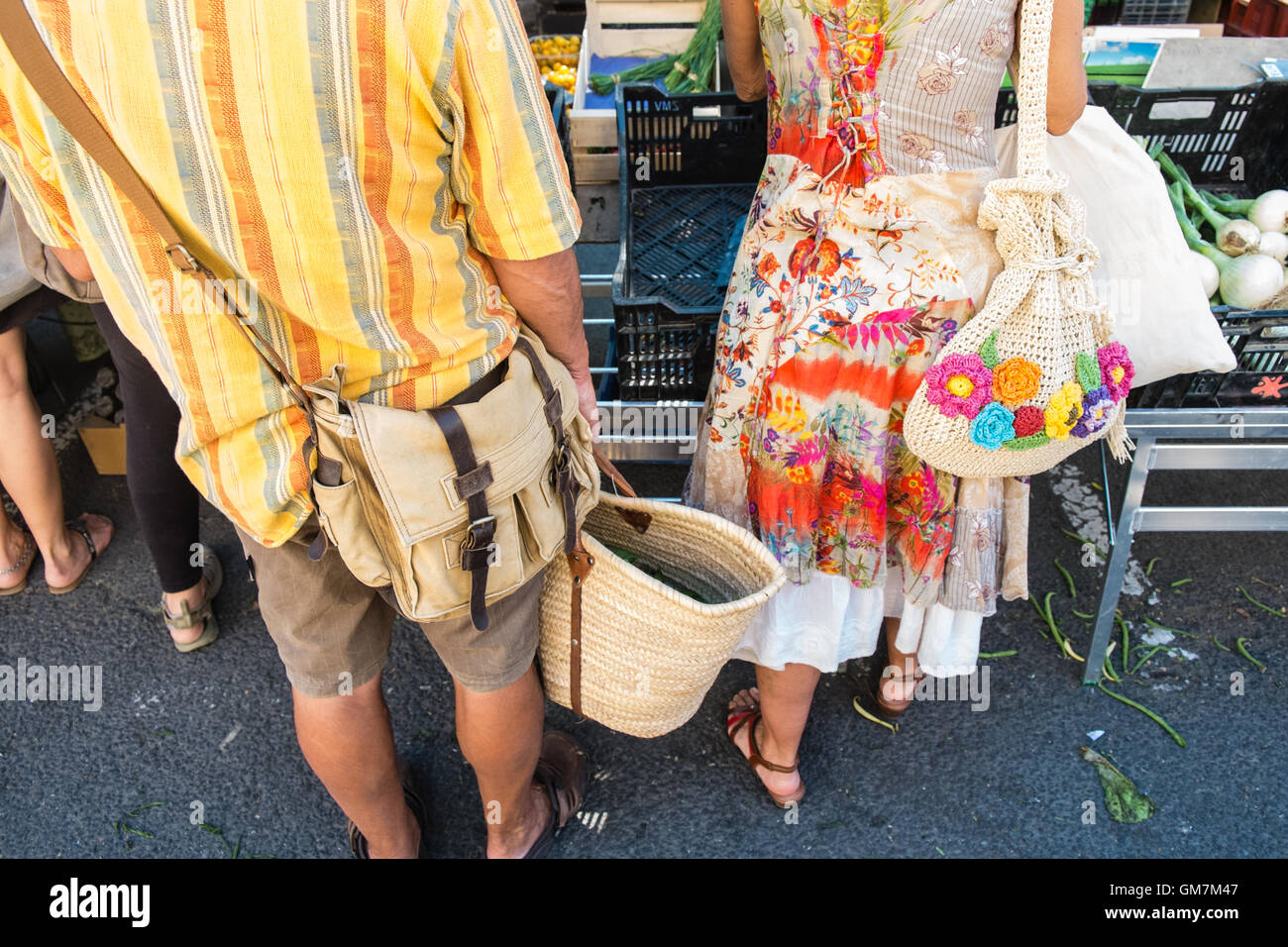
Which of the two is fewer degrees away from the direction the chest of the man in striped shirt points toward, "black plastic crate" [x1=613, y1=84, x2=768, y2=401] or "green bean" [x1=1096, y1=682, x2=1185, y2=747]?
the black plastic crate

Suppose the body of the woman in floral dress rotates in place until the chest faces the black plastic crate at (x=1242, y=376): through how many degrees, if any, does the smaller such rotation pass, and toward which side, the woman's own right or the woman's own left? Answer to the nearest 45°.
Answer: approximately 45° to the woman's own right

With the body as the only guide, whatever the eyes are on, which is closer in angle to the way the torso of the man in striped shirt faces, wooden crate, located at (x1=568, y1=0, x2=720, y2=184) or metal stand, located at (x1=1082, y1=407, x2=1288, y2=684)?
the wooden crate

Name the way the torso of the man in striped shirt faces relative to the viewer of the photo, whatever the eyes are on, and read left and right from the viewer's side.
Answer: facing away from the viewer

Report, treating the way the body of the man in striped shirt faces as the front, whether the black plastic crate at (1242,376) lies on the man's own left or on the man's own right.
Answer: on the man's own right

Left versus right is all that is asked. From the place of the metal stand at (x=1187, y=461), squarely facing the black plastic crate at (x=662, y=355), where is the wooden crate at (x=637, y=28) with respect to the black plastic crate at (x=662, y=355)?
right

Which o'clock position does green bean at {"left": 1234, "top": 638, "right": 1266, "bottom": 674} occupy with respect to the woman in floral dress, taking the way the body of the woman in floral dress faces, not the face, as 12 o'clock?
The green bean is roughly at 2 o'clock from the woman in floral dress.

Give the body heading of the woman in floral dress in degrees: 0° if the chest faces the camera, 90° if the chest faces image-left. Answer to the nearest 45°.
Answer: approximately 180°

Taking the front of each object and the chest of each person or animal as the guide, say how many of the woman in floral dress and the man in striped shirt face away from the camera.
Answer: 2

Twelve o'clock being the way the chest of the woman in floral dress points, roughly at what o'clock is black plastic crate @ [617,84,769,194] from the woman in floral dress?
The black plastic crate is roughly at 11 o'clock from the woman in floral dress.
